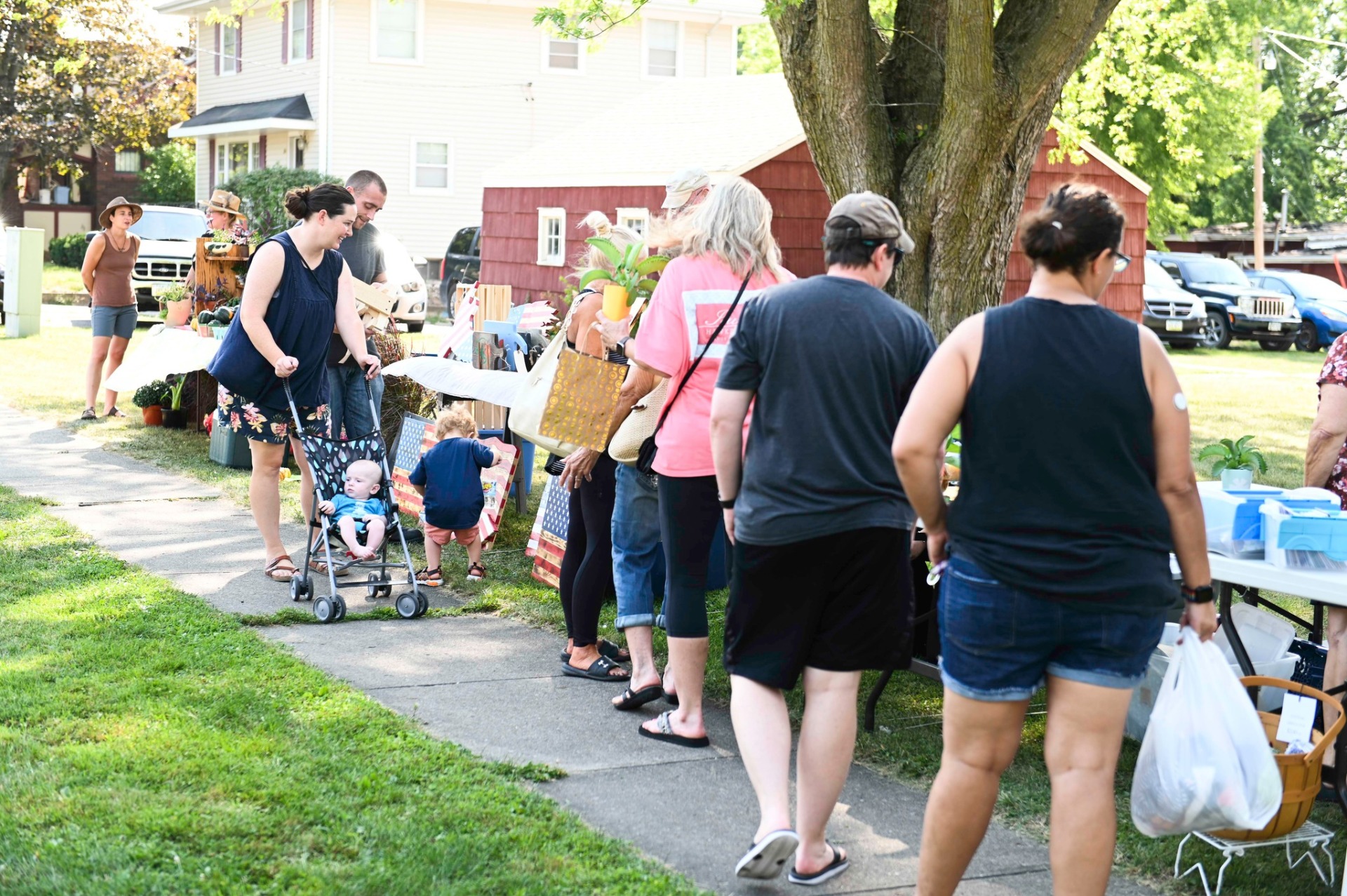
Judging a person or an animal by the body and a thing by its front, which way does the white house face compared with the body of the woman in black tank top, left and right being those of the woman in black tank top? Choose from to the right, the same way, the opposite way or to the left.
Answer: the opposite way

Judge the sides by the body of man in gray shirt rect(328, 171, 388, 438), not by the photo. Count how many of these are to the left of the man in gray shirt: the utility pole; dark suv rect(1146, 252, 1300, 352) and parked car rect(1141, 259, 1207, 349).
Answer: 3

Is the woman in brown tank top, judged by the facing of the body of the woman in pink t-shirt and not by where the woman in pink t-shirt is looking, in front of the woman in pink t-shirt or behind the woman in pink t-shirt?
in front

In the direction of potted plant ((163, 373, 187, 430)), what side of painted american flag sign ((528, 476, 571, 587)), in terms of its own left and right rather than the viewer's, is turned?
right

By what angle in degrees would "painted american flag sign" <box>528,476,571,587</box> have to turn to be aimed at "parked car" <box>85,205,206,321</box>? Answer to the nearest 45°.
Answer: approximately 135° to its right

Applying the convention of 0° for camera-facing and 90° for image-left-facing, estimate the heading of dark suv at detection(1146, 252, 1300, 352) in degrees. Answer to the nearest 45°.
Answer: approximately 315°

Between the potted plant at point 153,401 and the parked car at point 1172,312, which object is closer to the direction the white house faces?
the potted plant

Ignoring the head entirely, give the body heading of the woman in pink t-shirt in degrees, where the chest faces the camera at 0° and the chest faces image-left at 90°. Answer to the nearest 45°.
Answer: approximately 135°

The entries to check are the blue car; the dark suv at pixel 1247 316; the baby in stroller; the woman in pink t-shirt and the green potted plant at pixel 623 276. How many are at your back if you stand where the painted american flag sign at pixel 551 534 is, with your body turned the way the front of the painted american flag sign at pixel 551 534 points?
2

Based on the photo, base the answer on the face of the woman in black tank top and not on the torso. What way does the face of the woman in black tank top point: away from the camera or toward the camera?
away from the camera

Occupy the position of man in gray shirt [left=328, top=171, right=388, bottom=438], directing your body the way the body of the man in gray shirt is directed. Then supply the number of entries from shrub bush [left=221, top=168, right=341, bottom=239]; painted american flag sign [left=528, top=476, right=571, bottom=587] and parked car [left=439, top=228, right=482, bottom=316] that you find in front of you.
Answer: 1

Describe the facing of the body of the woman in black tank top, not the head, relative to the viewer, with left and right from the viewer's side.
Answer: facing away from the viewer
